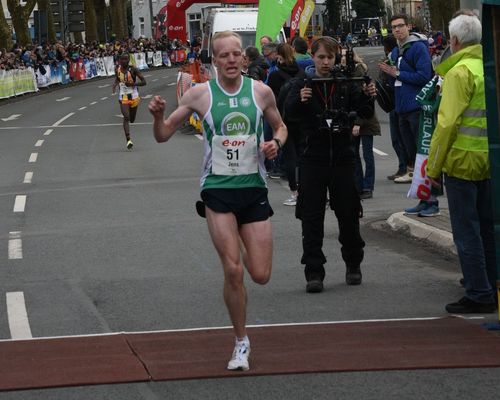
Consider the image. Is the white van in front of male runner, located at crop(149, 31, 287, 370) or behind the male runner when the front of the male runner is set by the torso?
behind

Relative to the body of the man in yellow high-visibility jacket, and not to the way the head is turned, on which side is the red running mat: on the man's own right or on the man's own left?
on the man's own left

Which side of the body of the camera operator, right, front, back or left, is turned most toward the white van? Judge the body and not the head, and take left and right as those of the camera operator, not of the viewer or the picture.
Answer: back

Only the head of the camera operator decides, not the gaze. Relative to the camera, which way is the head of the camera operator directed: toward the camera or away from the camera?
toward the camera

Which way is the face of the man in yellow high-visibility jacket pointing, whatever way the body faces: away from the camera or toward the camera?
away from the camera

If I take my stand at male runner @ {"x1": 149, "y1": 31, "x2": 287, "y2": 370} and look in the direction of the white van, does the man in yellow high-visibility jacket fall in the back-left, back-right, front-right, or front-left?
front-right

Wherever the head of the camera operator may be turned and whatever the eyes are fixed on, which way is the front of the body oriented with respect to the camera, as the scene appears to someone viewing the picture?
toward the camera

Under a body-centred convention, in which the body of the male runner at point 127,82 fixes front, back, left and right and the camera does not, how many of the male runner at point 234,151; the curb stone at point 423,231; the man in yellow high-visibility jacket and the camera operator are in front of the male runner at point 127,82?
4

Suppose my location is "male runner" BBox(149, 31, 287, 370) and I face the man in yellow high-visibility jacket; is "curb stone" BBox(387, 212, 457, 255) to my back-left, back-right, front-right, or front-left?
front-left

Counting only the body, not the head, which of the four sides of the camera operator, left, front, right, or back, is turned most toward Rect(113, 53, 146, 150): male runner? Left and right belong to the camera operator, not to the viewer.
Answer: back

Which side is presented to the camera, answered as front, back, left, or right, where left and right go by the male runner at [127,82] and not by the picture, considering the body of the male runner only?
front

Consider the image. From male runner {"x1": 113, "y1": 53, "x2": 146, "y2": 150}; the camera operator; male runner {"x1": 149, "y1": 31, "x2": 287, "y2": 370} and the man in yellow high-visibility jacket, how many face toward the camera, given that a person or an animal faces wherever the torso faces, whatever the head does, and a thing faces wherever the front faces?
3

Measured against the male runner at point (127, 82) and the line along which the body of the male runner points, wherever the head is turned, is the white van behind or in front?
behind

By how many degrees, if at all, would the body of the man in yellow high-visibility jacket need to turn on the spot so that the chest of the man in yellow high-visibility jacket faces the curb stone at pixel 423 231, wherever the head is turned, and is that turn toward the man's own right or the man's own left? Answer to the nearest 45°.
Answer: approximately 45° to the man's own right

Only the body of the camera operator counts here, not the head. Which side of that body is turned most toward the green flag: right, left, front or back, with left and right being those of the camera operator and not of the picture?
back

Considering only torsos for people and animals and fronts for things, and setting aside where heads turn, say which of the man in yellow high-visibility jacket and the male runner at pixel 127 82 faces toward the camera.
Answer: the male runner

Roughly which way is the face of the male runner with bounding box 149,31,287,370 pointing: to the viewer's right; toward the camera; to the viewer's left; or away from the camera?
toward the camera

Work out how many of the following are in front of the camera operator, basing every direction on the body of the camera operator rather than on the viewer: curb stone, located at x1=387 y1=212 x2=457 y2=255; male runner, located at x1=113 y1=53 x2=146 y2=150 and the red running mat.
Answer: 1

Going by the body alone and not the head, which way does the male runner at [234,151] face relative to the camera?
toward the camera

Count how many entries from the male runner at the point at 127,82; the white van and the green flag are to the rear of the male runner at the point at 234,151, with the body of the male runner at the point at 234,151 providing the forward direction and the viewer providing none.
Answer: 3

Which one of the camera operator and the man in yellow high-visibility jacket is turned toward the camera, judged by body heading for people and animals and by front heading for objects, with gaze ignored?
the camera operator
